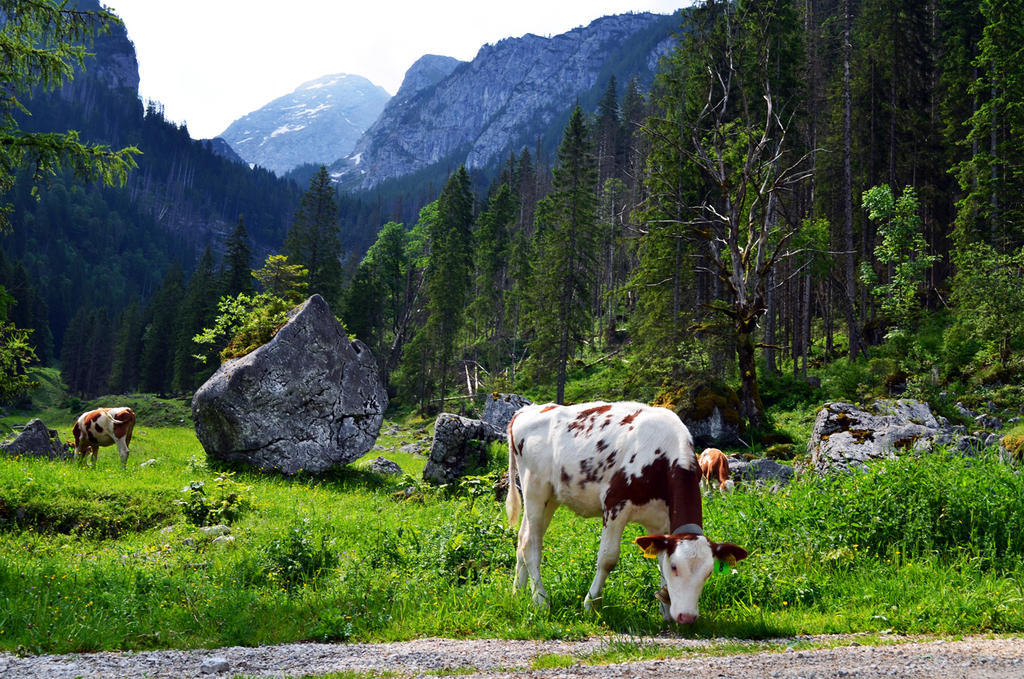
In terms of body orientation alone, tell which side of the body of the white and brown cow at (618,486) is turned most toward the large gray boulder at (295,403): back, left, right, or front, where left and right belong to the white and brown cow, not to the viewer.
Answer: back

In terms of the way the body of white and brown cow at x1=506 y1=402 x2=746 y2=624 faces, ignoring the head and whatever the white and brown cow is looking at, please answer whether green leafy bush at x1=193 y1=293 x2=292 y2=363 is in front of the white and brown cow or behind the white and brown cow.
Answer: behind

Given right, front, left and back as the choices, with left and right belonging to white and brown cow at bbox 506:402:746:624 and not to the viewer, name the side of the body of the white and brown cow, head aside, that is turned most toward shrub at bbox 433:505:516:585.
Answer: back

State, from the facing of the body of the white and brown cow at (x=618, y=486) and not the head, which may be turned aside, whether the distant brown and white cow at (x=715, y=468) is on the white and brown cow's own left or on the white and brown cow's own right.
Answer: on the white and brown cow's own left

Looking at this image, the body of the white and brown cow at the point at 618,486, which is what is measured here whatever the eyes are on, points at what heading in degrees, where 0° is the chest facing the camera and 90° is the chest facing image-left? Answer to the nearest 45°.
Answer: approximately 315°

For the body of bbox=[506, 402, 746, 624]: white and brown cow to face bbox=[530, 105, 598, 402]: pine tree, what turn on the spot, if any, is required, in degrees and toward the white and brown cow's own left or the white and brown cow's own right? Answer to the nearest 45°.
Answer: approximately 135° to the white and brown cow's own left

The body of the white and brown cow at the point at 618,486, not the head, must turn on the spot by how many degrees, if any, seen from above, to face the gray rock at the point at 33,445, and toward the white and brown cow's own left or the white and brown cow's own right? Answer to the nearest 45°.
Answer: approximately 180°

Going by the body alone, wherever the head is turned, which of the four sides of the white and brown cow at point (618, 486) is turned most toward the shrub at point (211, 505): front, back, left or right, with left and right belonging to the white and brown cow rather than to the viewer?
back
